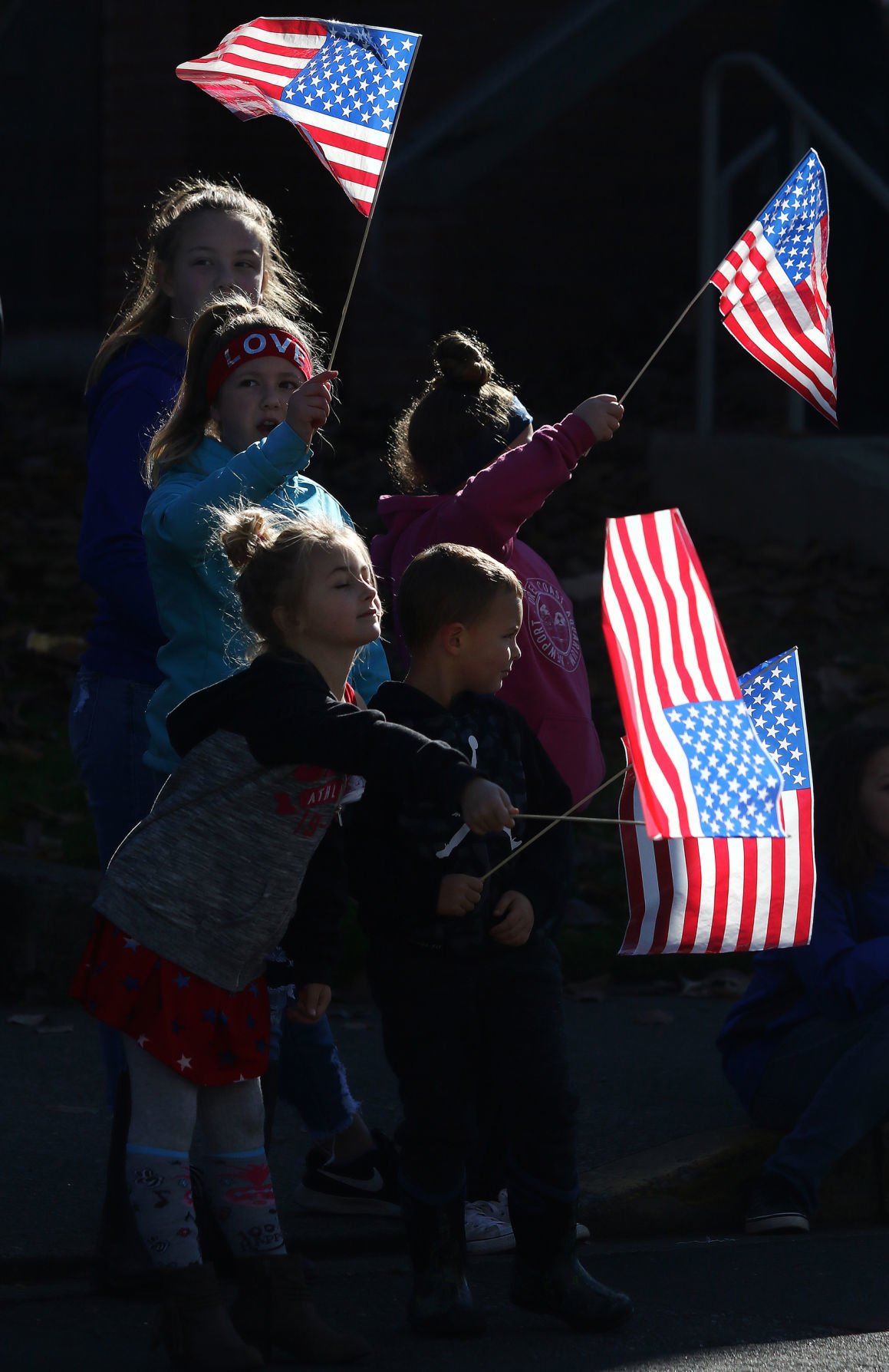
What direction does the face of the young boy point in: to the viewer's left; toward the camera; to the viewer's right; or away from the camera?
to the viewer's right

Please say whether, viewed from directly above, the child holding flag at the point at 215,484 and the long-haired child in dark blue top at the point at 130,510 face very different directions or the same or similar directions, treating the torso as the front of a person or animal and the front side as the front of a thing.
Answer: same or similar directions

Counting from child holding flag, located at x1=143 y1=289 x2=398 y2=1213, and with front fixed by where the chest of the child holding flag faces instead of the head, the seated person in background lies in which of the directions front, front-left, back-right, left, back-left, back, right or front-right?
front-left

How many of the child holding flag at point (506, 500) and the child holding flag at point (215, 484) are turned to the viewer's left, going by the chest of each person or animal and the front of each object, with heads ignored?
0

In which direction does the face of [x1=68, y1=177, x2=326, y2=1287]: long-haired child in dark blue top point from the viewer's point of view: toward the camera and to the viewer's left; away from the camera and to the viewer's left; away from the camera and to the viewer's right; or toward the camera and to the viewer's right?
toward the camera and to the viewer's right

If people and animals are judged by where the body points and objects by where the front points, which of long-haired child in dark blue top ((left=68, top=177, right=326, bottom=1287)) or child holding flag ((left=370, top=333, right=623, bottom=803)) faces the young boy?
long-haired child in dark blue top ((left=68, top=177, right=326, bottom=1287))

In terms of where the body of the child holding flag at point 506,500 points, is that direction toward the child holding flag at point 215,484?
no

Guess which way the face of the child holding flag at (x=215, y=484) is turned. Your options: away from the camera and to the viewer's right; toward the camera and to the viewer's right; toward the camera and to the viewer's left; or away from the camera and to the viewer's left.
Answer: toward the camera and to the viewer's right

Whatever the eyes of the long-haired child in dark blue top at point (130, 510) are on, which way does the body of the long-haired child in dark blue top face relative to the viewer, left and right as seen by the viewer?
facing the viewer and to the right of the viewer

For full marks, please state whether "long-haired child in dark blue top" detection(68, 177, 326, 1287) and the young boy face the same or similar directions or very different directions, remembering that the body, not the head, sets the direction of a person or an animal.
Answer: same or similar directions
